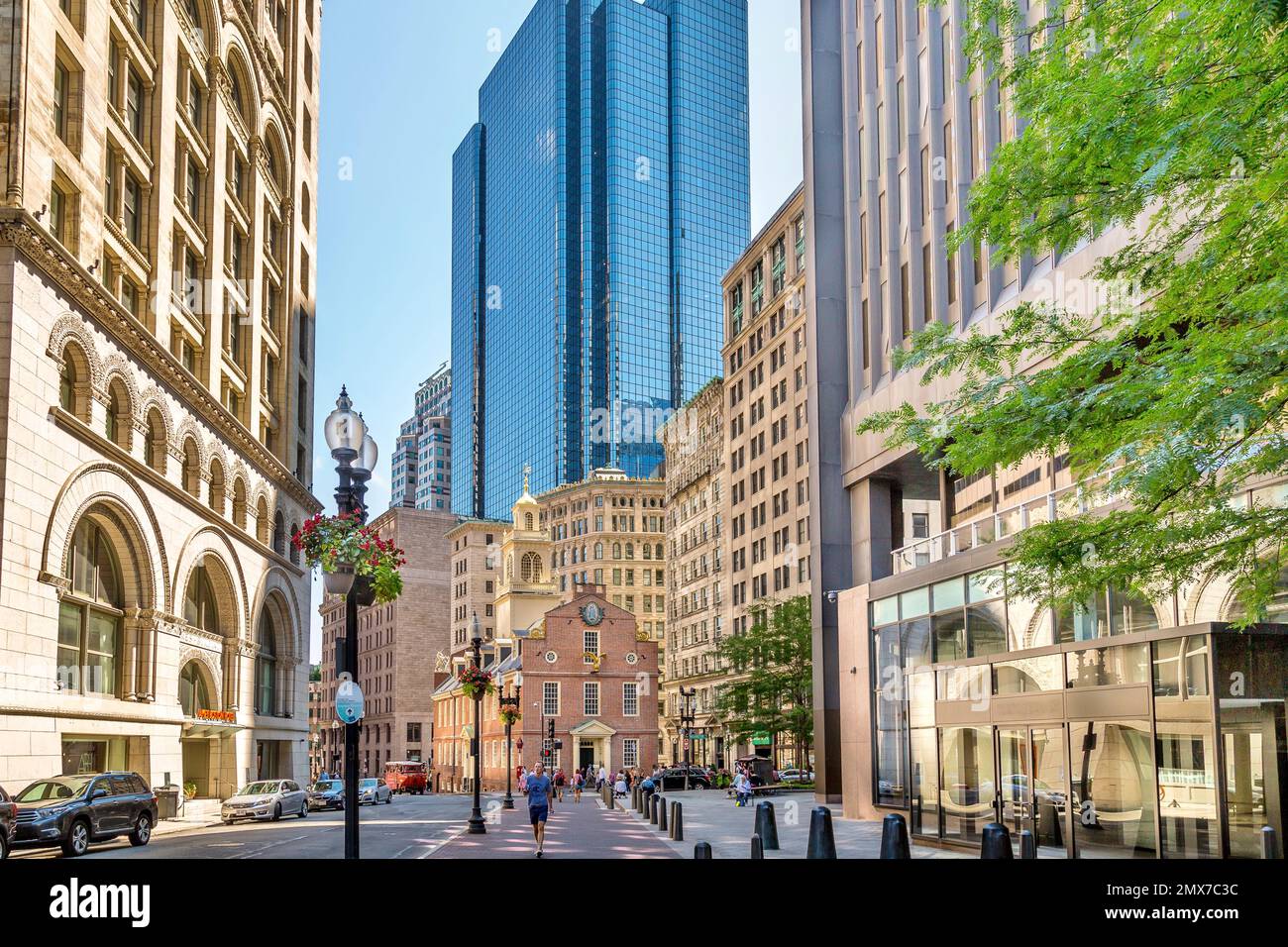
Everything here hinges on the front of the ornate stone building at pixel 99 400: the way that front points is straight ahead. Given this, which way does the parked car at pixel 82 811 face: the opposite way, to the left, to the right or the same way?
to the right

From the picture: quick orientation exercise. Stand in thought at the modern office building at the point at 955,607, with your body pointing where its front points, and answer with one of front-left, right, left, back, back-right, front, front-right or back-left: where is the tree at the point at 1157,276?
front-left

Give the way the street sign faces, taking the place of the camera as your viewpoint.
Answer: facing the viewer

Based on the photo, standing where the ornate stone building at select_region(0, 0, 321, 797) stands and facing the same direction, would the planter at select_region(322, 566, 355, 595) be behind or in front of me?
in front

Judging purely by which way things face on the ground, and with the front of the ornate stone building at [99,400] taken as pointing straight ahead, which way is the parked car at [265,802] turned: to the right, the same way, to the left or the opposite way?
to the right

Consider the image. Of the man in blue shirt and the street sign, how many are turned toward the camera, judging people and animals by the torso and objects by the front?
2

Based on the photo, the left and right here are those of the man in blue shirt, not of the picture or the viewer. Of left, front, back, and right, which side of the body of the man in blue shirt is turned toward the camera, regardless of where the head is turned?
front

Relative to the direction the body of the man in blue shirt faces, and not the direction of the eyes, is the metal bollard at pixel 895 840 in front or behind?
in front

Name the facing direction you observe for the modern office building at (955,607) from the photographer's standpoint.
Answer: facing the viewer and to the left of the viewer

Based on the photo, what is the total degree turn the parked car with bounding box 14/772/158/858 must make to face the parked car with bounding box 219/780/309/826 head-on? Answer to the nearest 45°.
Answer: approximately 135° to its right

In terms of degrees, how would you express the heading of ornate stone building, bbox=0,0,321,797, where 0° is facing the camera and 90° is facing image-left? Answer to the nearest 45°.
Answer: approximately 315°
